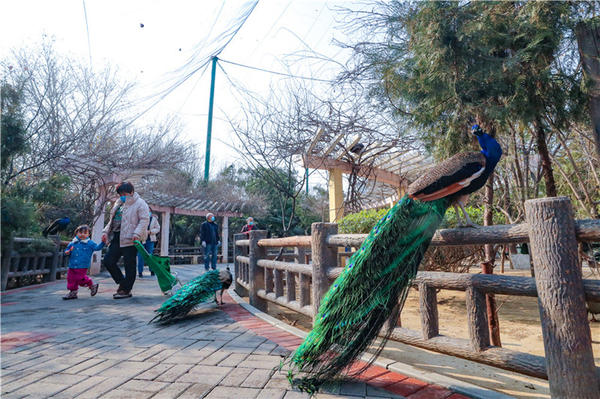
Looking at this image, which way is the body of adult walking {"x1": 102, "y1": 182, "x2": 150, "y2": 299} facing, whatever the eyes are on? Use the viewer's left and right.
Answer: facing the viewer and to the left of the viewer

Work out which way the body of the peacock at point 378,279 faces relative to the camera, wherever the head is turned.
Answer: to the viewer's right

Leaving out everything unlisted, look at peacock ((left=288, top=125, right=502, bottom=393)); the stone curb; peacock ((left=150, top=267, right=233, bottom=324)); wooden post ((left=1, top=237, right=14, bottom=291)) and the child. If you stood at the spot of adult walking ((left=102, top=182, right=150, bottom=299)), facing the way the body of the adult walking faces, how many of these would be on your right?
2

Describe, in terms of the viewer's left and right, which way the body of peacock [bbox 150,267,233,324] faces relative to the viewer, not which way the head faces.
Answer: facing away from the viewer and to the right of the viewer

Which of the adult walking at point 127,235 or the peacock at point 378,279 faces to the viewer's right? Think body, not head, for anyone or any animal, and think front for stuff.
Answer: the peacock

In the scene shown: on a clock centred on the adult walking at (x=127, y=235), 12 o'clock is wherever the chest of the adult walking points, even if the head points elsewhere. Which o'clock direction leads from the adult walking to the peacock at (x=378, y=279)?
The peacock is roughly at 10 o'clock from the adult walking.

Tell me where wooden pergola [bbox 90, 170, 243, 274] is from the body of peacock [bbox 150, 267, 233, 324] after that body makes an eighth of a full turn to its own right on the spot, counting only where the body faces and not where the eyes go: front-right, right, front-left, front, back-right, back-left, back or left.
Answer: left

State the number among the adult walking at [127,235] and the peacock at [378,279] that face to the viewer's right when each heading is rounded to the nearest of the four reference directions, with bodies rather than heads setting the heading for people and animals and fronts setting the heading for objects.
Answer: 1

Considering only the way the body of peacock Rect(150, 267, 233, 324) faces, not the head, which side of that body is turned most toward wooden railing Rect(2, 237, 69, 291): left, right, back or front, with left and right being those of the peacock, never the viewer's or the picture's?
left

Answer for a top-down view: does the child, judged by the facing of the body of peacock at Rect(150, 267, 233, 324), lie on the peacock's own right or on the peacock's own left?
on the peacock's own left

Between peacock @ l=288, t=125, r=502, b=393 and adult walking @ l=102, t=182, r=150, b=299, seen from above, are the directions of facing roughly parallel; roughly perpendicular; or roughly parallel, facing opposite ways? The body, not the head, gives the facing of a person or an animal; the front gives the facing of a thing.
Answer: roughly perpendicular

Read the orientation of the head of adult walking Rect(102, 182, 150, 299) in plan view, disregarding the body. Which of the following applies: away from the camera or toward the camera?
toward the camera

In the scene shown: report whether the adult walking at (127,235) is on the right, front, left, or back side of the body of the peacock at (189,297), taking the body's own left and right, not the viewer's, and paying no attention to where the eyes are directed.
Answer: left

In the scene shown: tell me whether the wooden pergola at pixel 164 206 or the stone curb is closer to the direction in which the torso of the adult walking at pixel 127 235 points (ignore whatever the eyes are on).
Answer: the stone curb

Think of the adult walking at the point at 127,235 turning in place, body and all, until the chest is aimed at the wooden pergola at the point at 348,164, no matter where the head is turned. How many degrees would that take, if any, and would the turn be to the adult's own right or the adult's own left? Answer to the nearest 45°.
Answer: approximately 135° to the adult's own left

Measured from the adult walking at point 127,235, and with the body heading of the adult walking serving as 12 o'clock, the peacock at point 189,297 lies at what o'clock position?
The peacock is roughly at 10 o'clock from the adult walking.
